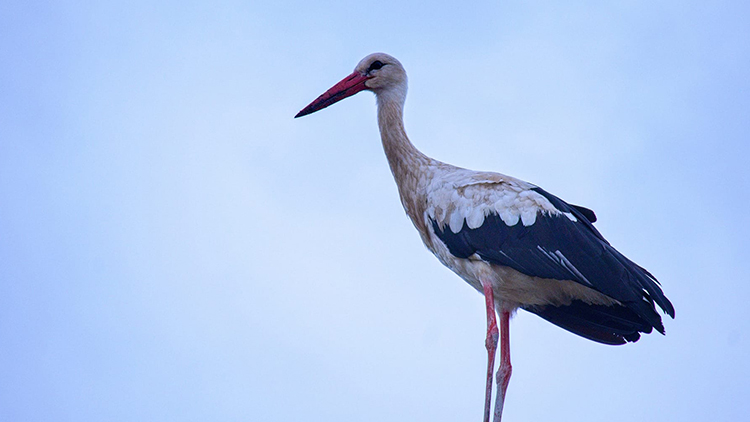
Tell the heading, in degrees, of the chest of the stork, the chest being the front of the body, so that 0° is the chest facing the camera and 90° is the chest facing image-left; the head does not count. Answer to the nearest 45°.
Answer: approximately 90°
